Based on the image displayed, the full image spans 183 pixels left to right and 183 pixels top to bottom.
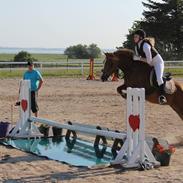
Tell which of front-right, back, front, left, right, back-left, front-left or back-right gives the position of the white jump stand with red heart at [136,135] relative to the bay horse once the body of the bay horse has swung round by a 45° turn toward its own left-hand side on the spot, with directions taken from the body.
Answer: front-left

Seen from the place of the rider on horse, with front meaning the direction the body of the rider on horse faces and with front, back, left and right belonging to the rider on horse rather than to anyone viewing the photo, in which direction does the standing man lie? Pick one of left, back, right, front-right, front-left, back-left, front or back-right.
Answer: front-right

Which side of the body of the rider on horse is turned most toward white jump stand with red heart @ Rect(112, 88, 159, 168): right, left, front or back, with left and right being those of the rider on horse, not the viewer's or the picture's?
left

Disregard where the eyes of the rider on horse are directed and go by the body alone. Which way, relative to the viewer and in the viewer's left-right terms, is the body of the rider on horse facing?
facing to the left of the viewer

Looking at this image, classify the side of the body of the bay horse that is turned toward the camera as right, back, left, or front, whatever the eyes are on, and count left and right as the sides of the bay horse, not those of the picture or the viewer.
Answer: left

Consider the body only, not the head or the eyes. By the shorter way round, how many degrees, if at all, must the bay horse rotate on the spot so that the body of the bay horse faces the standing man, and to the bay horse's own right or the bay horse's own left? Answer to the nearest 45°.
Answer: approximately 45° to the bay horse's own right

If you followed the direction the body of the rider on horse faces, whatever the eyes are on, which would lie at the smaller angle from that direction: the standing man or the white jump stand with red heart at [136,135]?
the standing man
